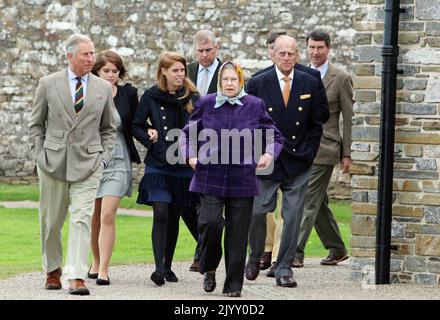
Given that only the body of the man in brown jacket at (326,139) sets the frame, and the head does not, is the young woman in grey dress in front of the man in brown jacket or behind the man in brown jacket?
in front

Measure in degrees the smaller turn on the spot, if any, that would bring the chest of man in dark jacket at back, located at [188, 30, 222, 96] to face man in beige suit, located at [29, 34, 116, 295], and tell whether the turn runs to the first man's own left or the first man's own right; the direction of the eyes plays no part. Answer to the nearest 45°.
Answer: approximately 45° to the first man's own right

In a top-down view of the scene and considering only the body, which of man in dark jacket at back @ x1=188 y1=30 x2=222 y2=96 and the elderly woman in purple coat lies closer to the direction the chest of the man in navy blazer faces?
the elderly woman in purple coat

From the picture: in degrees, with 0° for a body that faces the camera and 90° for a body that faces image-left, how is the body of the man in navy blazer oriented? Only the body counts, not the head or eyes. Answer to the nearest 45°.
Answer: approximately 0°

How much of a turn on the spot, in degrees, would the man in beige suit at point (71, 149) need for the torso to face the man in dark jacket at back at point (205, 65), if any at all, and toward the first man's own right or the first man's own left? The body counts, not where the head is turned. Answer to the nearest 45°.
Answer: approximately 135° to the first man's own left

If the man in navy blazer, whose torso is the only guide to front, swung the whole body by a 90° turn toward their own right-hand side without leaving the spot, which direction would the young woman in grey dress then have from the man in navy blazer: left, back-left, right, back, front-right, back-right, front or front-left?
front

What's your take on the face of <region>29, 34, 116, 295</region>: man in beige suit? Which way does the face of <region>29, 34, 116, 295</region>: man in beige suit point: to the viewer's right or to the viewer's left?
to the viewer's right

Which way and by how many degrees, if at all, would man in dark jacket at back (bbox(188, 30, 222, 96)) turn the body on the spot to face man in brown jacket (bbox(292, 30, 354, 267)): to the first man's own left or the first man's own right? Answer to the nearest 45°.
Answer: approximately 90° to the first man's own left

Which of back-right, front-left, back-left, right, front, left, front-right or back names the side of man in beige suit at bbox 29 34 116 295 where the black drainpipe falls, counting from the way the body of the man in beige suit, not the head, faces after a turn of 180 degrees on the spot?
right
